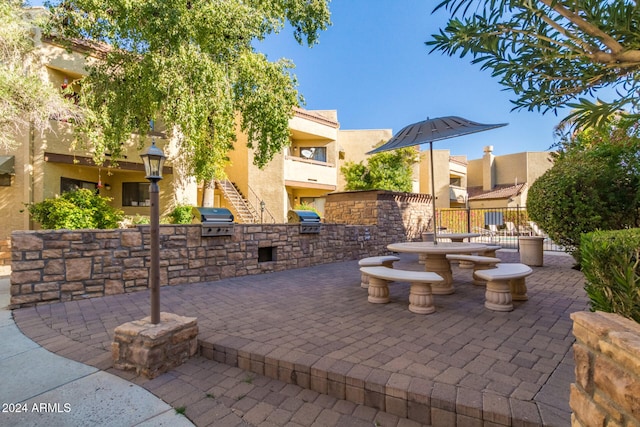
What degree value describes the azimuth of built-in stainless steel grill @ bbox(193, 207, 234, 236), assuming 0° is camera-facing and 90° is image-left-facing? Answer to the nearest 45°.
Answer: approximately 315°

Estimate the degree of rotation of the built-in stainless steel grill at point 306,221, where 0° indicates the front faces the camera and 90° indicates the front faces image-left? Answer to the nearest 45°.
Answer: approximately 315°

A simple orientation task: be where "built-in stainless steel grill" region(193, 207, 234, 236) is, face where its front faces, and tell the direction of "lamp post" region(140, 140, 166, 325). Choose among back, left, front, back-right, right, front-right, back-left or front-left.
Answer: front-right

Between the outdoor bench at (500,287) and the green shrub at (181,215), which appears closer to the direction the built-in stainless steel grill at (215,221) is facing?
the outdoor bench

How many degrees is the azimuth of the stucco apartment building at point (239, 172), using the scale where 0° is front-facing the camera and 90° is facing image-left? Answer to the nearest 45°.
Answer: approximately 315°
